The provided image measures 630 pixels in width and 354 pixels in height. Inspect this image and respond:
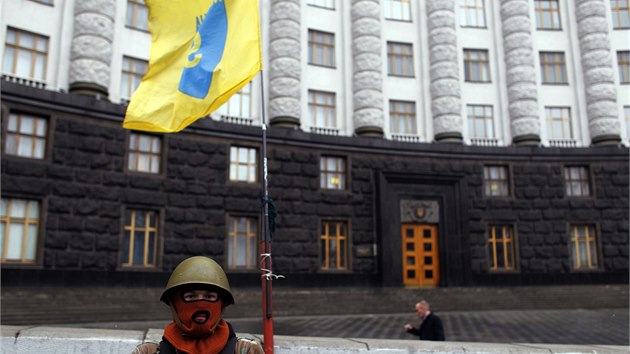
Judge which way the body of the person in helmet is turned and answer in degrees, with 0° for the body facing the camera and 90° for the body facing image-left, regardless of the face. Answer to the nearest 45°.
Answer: approximately 0°

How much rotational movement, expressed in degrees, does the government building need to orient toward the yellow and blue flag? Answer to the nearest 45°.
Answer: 0° — it already faces it

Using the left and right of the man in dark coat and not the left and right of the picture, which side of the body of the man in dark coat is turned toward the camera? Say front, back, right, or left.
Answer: left

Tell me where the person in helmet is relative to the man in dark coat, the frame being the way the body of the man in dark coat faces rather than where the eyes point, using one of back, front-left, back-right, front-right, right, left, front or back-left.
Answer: left

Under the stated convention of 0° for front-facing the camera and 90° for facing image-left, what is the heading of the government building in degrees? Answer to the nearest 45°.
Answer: approximately 0°

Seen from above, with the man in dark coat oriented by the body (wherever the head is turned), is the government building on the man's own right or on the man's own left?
on the man's own right

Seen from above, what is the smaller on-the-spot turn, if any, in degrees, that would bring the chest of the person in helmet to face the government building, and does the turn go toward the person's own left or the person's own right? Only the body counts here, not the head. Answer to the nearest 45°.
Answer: approximately 180°

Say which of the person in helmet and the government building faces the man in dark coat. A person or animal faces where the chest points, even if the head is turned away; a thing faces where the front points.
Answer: the government building

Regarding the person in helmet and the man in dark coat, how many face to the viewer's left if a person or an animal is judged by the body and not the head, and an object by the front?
1

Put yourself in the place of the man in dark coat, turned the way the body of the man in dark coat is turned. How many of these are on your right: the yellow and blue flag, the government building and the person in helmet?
1
